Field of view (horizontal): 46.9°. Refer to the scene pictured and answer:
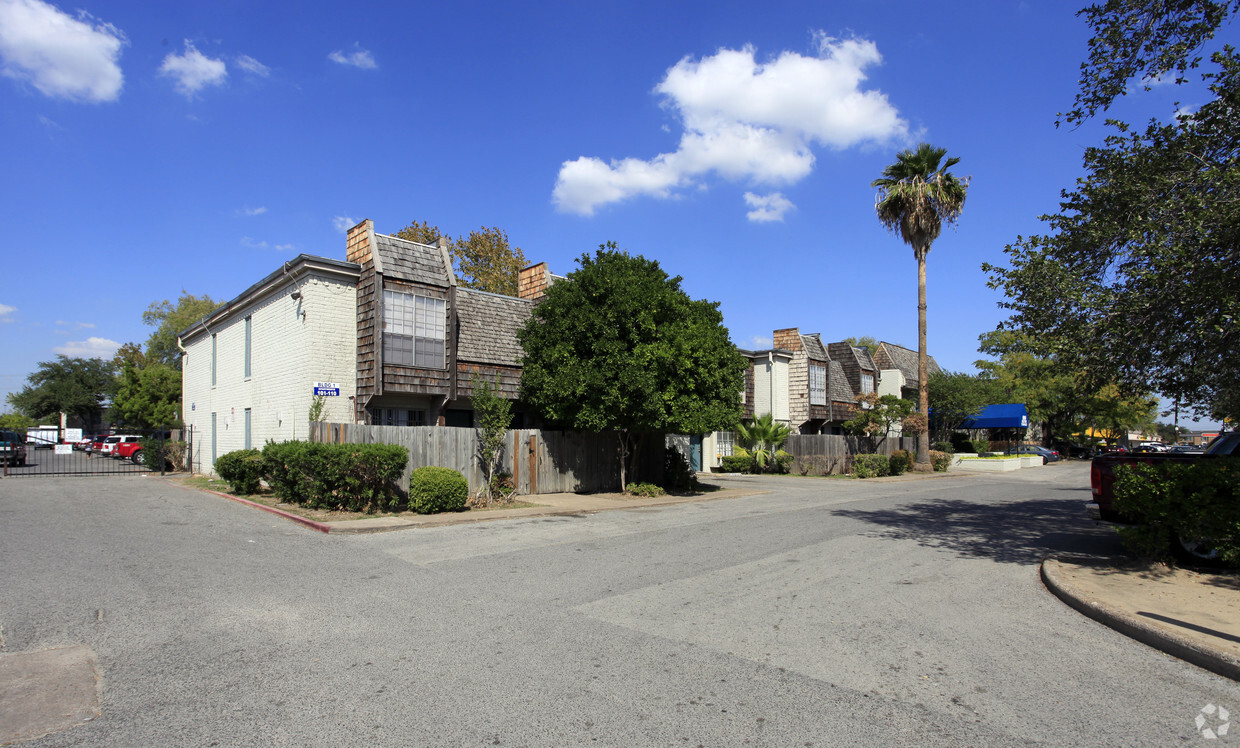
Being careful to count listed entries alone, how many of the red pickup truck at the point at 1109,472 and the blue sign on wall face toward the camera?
1

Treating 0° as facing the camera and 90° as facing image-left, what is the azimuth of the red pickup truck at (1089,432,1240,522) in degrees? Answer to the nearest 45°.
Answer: approximately 270°

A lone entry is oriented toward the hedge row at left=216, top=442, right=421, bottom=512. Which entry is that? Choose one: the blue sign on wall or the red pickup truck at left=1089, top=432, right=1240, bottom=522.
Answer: the blue sign on wall

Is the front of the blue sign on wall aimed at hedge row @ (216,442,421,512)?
yes

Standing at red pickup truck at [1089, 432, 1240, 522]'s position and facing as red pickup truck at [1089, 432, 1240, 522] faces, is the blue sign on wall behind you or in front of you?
behind

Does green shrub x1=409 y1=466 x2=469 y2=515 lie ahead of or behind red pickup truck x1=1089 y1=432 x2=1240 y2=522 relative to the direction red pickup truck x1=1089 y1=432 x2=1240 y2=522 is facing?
behind

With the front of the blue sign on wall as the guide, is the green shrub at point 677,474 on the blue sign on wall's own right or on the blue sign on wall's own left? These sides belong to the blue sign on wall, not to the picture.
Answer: on the blue sign on wall's own left
